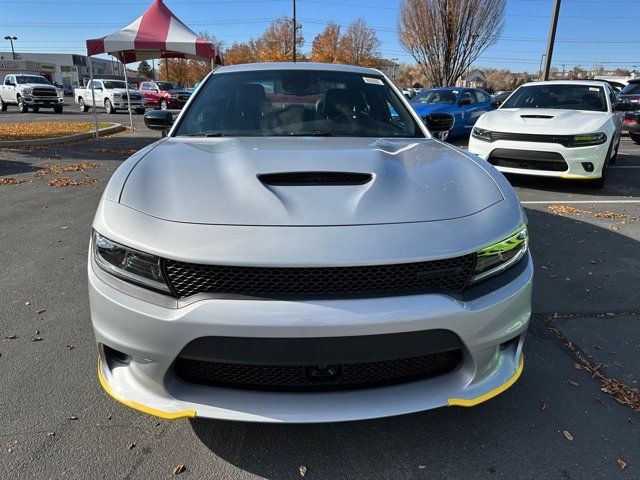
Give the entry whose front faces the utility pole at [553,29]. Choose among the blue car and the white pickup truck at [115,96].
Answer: the white pickup truck

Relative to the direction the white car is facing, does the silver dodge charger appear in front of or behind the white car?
in front

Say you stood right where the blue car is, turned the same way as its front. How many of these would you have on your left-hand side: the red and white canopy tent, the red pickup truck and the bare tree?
0

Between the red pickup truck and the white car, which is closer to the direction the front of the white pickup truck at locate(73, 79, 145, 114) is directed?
the white car

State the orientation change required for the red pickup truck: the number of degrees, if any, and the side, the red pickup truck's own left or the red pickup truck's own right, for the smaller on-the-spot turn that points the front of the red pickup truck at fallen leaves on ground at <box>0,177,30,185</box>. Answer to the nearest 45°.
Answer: approximately 45° to the red pickup truck's own right

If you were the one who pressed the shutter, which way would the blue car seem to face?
facing the viewer and to the left of the viewer

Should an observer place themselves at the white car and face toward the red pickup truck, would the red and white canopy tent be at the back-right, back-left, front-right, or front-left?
front-left

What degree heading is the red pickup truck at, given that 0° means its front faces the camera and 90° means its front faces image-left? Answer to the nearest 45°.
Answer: approximately 315°

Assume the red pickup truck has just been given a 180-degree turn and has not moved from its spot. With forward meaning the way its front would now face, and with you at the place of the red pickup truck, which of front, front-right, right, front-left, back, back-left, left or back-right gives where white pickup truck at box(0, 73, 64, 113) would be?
front-left

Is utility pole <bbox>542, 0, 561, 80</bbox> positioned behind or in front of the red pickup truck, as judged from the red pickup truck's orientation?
in front

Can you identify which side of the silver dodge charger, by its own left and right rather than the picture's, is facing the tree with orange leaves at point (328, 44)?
back

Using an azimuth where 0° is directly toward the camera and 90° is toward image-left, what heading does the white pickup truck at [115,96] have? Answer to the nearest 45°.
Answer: approximately 315°

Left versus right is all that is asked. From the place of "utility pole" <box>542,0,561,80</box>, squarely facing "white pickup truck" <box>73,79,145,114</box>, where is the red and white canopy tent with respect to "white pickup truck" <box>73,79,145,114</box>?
left

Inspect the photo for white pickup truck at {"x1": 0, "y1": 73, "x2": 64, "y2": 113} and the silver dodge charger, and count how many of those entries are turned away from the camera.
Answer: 0

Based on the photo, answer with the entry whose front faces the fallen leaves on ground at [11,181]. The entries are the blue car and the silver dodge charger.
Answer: the blue car

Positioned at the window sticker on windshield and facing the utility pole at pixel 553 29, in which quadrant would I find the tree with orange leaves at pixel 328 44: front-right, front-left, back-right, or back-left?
front-left

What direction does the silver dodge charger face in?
toward the camera
